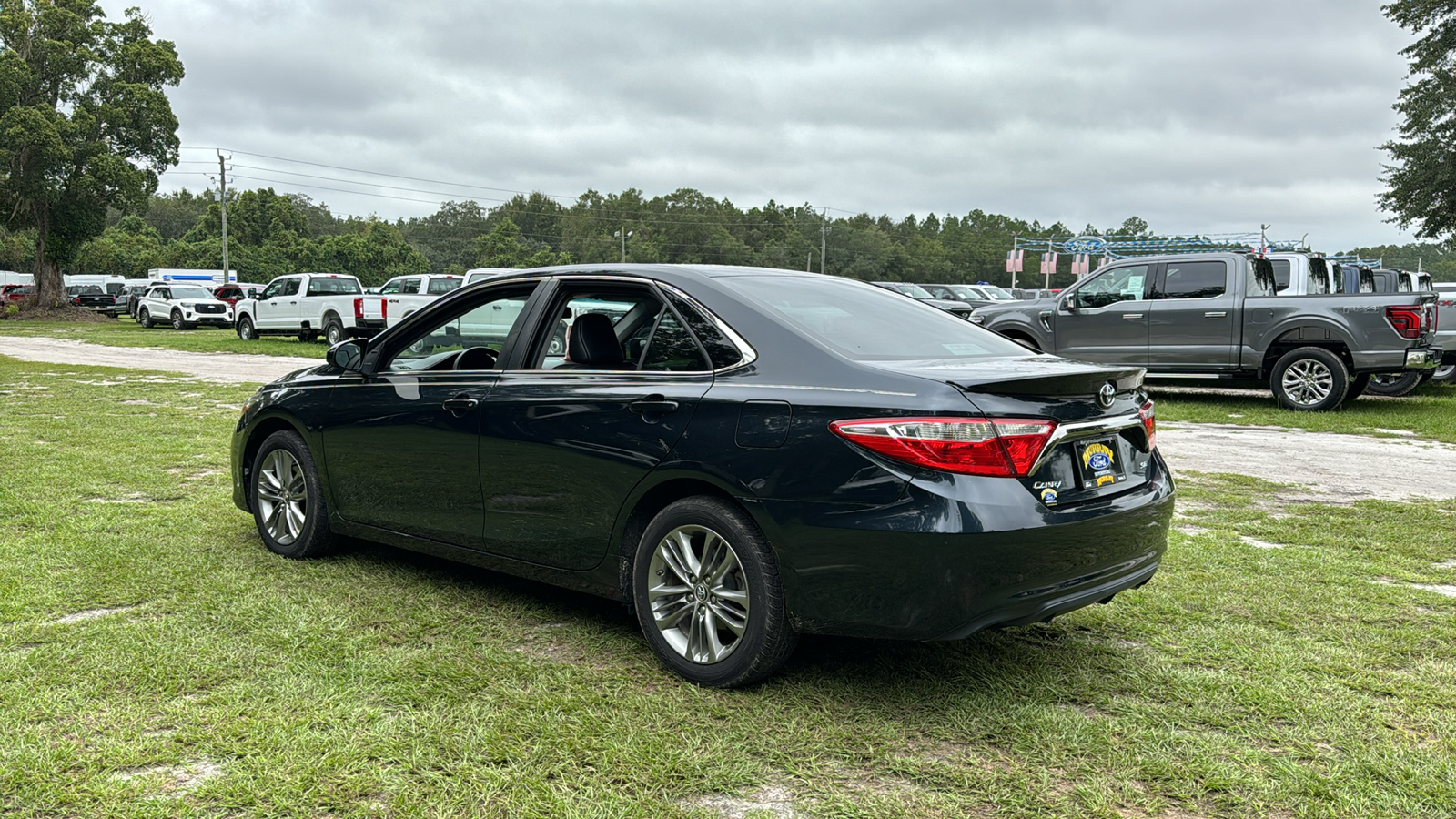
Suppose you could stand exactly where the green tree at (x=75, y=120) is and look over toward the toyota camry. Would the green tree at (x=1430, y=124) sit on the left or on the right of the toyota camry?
left

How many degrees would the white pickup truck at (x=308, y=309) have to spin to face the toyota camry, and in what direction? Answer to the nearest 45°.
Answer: approximately 135° to its left

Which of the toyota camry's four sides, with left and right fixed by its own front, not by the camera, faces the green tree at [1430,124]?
right

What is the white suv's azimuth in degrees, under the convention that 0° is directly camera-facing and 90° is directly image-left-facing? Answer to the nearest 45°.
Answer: approximately 315°

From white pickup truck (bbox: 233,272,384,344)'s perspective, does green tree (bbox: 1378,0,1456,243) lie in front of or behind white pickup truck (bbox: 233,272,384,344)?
behind

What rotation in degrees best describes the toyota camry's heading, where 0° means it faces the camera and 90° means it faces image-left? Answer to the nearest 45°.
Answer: approximately 135°

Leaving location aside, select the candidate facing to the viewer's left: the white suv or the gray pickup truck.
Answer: the gray pickup truck

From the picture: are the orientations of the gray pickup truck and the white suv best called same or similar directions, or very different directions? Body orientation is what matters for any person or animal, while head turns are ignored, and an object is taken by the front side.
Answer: very different directions

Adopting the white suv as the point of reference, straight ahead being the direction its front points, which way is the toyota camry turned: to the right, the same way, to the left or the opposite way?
the opposite way

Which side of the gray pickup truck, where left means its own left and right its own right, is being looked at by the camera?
left

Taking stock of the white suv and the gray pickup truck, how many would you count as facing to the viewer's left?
1

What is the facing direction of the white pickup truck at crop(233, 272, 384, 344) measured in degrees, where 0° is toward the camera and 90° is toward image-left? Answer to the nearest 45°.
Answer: approximately 135°

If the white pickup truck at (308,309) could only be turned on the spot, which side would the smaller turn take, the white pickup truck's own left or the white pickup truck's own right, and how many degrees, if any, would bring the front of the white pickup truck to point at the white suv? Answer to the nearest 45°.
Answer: approximately 45° to the white pickup truck's own right
